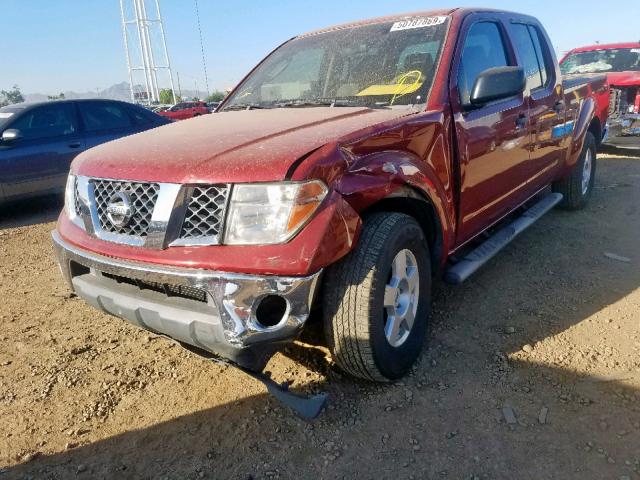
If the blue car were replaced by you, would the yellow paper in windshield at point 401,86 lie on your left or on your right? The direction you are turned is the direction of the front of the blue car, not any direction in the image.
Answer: on your left

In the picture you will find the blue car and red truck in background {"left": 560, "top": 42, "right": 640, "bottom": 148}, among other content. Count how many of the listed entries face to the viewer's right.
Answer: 0

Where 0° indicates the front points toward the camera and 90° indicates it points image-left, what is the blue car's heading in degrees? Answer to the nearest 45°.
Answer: approximately 45°

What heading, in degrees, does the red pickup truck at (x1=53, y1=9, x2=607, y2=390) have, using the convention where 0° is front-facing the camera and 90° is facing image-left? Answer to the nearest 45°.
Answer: approximately 45°

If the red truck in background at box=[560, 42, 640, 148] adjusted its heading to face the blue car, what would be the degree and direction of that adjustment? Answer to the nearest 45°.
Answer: approximately 45° to its right

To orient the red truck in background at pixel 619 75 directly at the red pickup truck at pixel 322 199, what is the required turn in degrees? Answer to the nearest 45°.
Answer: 0° — it already faces it

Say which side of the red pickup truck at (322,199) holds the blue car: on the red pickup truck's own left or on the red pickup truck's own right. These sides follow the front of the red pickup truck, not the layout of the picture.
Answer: on the red pickup truck's own right
